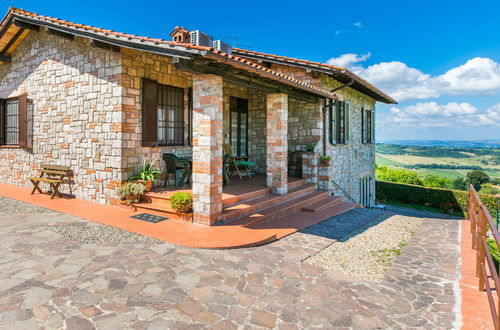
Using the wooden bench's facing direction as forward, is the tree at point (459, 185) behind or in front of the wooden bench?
behind

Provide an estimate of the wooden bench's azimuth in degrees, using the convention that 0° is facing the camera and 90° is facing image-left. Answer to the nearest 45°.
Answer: approximately 45°

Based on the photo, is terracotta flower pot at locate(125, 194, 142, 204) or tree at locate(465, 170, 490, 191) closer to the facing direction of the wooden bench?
the terracotta flower pot

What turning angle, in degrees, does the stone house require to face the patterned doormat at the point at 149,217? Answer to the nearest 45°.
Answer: approximately 45° to its right

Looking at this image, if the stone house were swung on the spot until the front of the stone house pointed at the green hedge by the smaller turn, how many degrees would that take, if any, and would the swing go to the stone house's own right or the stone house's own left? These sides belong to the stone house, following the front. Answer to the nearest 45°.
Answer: approximately 90° to the stone house's own left

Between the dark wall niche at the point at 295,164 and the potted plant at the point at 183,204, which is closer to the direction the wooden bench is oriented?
the potted plant

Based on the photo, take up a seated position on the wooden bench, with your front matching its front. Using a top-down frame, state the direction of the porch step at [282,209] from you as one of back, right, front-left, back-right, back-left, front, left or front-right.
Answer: left

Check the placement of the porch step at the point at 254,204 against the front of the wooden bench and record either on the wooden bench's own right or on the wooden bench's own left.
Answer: on the wooden bench's own left

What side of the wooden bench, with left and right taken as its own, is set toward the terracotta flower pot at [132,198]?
left
